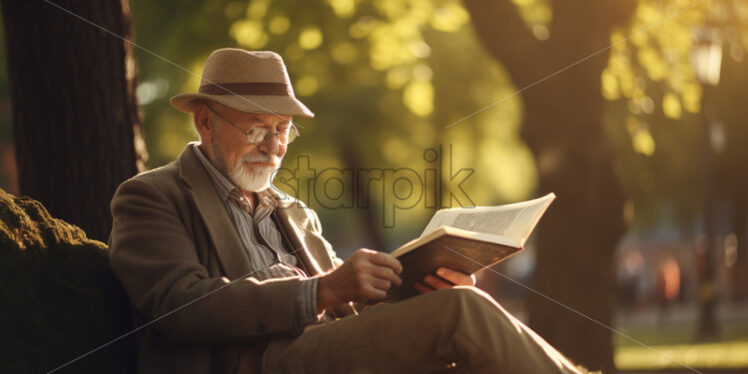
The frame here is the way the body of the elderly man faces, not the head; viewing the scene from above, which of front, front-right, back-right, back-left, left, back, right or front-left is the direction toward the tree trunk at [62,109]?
back

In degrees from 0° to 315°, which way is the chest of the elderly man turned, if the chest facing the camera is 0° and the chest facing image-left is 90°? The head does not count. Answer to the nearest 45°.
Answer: approximately 315°

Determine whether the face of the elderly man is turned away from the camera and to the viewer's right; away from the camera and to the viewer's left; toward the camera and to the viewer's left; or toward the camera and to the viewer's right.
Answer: toward the camera and to the viewer's right

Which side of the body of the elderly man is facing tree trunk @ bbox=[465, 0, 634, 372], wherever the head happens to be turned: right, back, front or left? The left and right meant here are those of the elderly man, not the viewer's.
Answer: left
